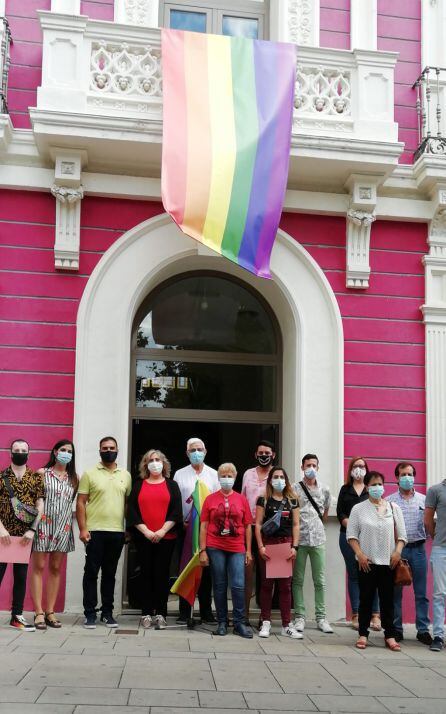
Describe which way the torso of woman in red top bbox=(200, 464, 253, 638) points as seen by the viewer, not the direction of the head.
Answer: toward the camera

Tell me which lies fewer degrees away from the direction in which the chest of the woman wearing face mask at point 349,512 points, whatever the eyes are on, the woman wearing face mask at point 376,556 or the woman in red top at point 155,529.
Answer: the woman wearing face mask

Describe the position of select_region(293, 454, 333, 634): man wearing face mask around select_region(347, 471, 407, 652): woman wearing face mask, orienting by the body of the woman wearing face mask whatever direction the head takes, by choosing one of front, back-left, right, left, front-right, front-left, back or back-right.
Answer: back-right

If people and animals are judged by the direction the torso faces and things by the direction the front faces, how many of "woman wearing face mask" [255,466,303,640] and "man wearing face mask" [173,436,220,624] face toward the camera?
2

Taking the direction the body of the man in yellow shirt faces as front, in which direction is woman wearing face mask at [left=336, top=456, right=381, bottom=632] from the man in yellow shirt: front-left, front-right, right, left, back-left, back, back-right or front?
left

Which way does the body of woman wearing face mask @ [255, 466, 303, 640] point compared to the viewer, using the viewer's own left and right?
facing the viewer

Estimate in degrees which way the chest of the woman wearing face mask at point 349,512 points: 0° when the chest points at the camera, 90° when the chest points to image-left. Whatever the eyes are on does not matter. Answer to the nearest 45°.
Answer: approximately 0°

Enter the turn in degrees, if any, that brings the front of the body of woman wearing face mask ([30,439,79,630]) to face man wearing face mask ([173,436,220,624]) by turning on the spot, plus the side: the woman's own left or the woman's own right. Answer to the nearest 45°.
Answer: approximately 90° to the woman's own left
